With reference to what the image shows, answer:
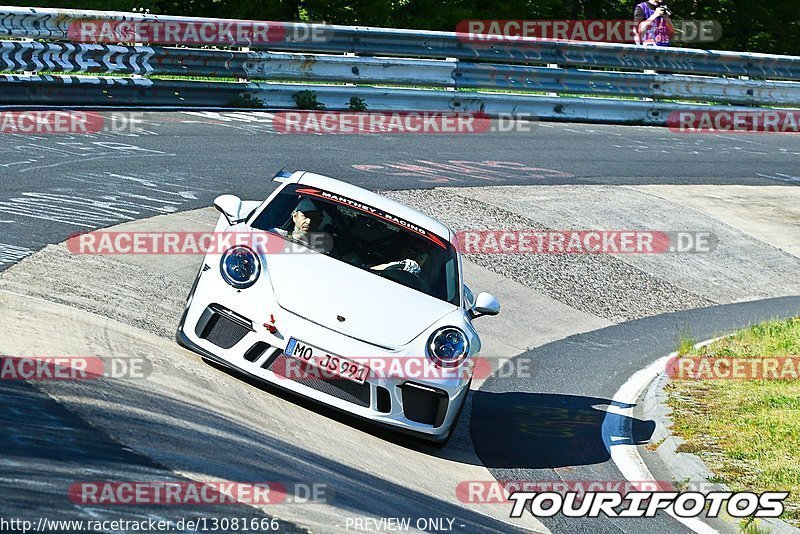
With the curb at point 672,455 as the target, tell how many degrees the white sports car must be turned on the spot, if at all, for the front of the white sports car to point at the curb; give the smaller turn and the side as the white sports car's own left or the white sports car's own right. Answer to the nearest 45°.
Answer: approximately 90° to the white sports car's own left

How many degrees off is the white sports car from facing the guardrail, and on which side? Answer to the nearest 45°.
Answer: approximately 180°

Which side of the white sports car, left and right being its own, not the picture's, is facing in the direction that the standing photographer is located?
back

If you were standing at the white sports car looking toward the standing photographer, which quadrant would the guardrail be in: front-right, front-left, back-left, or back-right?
front-left

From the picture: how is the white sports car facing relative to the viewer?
toward the camera
